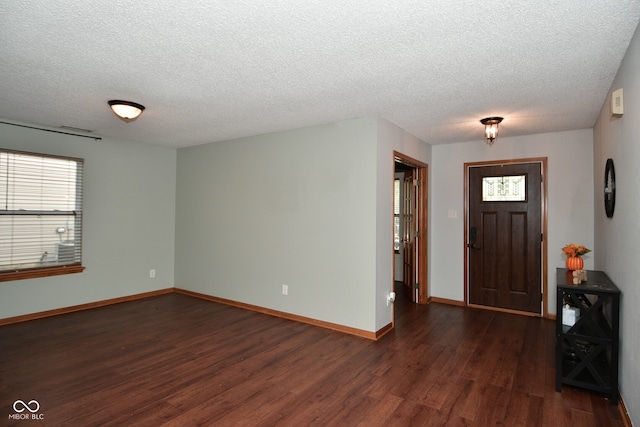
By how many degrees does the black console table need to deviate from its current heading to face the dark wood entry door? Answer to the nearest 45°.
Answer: approximately 45° to its right

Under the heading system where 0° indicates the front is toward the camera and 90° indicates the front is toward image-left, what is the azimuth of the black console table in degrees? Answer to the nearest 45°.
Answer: approximately 90°

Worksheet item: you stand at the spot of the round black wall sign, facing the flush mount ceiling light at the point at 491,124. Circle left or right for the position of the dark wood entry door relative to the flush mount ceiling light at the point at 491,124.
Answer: right
